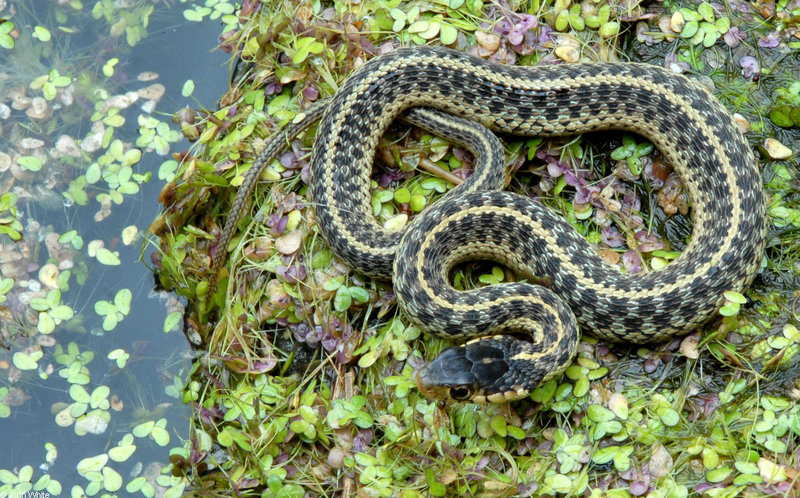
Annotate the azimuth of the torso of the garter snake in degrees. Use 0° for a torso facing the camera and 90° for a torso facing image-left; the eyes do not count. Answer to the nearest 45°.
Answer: approximately 90°

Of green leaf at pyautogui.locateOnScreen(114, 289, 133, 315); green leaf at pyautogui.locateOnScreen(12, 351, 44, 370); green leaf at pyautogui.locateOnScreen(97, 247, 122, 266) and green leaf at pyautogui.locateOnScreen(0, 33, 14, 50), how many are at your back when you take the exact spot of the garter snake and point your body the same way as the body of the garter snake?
0

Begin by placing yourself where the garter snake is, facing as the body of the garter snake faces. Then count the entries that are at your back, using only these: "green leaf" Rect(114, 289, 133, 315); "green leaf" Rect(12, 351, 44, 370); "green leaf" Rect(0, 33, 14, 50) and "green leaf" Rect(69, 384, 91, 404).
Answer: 0

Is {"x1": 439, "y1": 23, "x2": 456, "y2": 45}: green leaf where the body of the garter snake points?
no

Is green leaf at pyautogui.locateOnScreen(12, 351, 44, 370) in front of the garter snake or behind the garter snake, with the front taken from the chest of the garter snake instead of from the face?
in front

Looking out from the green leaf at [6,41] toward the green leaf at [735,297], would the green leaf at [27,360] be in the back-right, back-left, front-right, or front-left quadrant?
front-right

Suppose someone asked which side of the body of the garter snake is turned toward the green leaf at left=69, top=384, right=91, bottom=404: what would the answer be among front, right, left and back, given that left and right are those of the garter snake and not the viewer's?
front

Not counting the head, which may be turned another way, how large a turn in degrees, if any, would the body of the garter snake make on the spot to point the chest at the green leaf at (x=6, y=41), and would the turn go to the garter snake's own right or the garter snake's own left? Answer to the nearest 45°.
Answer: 0° — it already faces it

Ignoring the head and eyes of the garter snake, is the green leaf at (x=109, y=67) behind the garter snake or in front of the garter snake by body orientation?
in front

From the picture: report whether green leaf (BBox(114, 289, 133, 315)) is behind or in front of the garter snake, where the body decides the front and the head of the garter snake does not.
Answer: in front

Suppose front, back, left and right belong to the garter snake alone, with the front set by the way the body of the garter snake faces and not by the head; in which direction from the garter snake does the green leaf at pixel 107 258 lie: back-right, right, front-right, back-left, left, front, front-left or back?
front

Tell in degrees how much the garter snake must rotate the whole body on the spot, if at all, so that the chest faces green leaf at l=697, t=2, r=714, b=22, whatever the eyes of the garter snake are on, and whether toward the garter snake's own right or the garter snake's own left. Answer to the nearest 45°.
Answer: approximately 135° to the garter snake's own right
